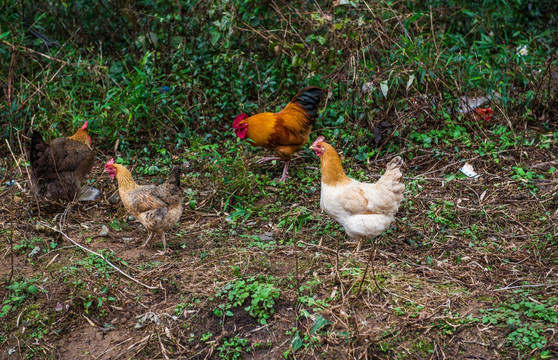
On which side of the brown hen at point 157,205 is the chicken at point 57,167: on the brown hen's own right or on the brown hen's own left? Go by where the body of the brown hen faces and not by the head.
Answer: on the brown hen's own right

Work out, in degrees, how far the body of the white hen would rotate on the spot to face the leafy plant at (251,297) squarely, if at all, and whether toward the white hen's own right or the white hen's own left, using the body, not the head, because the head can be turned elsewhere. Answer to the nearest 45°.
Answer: approximately 45° to the white hen's own left

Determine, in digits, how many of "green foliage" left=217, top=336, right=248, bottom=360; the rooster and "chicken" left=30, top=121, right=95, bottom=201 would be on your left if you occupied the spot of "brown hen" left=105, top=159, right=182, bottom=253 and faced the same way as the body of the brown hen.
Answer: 1

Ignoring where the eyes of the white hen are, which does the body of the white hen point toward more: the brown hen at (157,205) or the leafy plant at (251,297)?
the brown hen

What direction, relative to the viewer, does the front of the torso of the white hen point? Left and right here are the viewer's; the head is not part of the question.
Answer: facing to the left of the viewer

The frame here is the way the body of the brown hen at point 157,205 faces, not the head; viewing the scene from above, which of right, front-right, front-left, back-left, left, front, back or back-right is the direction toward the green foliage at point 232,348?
left

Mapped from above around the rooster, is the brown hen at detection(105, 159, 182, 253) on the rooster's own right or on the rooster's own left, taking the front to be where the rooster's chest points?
on the rooster's own left

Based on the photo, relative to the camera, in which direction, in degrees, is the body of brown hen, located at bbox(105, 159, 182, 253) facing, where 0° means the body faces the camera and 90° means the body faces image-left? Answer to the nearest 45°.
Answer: approximately 90°

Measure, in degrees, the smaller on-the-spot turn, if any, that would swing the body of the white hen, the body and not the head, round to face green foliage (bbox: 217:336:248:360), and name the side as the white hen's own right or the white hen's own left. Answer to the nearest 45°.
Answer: approximately 45° to the white hen's own left

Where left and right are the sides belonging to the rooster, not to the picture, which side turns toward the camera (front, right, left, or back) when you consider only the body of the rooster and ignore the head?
left
